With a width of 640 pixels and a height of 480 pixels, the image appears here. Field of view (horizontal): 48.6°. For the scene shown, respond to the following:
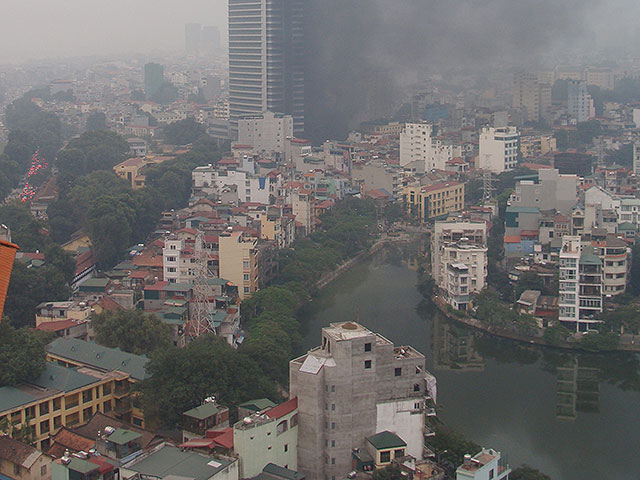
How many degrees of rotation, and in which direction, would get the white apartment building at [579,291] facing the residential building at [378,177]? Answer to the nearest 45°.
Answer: approximately 135° to its right

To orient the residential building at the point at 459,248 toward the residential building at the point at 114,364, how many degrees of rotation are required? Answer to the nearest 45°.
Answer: approximately 45° to its right

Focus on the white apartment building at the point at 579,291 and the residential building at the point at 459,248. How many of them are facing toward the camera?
2

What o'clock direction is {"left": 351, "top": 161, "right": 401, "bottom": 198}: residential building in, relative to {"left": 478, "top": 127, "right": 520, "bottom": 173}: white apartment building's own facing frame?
The residential building is roughly at 3 o'clock from the white apartment building.

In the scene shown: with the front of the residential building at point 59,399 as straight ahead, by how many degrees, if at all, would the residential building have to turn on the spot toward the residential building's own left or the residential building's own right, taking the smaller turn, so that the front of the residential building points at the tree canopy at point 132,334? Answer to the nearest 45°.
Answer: approximately 90° to the residential building's own left

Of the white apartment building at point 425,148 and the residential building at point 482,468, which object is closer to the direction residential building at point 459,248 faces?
the residential building

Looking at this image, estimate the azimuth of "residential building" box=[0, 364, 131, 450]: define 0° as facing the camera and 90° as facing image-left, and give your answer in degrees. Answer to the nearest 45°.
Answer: approximately 315°

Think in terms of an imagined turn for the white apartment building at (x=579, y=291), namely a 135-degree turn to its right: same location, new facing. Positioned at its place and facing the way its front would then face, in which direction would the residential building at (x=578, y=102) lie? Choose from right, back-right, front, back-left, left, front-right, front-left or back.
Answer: front-right
